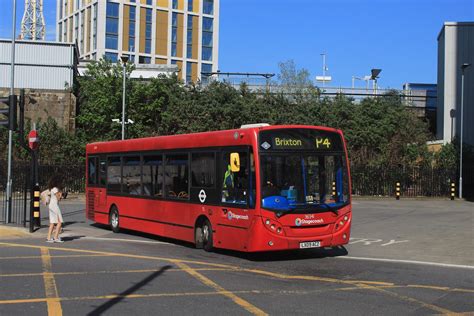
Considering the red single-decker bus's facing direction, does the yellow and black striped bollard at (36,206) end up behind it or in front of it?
behind

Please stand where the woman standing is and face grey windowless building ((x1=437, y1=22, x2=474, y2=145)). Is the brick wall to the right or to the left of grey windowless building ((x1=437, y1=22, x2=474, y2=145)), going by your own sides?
left

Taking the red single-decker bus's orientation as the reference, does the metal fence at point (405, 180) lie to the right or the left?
on its left
